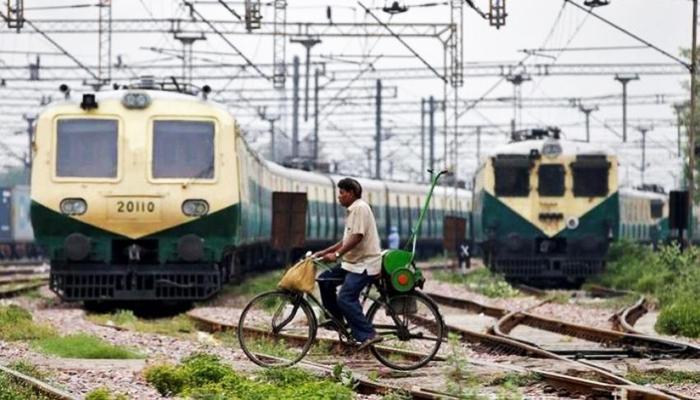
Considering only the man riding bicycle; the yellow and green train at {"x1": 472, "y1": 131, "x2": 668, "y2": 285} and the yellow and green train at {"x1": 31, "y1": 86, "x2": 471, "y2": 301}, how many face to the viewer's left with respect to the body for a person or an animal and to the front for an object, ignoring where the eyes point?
1

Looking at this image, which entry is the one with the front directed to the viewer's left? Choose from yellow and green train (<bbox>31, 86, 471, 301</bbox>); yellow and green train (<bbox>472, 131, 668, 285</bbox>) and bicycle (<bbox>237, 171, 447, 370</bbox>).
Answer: the bicycle

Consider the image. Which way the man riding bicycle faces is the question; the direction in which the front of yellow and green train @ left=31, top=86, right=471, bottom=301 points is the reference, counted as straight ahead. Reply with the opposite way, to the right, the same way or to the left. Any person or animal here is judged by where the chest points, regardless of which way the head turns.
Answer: to the right

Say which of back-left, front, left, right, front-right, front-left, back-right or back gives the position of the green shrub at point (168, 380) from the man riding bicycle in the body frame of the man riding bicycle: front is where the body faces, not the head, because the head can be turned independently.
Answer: front-left

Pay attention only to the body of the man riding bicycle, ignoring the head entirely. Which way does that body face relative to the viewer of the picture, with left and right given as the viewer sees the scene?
facing to the left of the viewer

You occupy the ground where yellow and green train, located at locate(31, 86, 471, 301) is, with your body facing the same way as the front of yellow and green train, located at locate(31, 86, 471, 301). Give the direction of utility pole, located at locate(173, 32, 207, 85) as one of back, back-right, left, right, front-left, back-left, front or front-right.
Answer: back

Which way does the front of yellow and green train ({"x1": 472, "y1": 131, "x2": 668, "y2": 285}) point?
toward the camera

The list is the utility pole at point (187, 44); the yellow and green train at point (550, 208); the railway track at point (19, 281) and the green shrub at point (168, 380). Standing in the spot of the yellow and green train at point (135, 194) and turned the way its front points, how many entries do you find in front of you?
1

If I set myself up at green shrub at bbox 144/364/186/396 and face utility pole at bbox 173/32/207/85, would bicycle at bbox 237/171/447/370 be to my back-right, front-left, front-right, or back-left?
front-right

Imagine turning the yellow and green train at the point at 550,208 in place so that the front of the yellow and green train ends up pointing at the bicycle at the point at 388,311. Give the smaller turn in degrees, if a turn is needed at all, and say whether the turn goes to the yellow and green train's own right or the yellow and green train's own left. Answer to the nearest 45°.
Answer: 0° — it already faces it

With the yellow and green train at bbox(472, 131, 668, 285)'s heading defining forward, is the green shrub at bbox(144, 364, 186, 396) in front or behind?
in front

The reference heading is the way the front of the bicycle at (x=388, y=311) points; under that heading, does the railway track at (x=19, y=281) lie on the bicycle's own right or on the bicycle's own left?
on the bicycle's own right

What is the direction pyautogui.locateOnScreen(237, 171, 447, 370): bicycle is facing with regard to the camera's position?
facing to the left of the viewer

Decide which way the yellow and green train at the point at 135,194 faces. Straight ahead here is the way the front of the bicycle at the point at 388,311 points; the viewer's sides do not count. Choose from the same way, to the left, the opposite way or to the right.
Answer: to the left

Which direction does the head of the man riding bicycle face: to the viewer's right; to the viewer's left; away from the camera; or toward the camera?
to the viewer's left
